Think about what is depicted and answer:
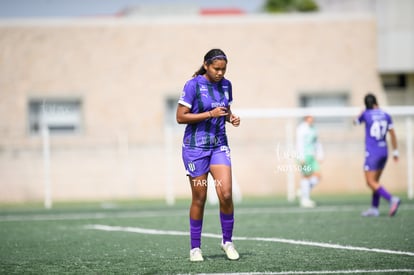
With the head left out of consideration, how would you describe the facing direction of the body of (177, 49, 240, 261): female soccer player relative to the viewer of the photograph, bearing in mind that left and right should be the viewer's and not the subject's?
facing the viewer and to the right of the viewer

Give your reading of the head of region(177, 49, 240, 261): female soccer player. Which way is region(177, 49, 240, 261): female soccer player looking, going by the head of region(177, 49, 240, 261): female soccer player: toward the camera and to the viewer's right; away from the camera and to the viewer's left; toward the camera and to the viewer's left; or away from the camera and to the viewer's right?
toward the camera and to the viewer's right

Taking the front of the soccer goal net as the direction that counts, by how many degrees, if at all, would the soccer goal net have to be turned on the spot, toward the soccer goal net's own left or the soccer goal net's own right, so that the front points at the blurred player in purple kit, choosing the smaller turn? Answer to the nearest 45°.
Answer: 0° — it already faces them

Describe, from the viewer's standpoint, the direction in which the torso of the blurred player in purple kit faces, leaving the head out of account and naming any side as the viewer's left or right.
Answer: facing away from the viewer and to the left of the viewer

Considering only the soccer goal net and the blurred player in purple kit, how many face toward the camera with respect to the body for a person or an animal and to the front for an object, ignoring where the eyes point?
1

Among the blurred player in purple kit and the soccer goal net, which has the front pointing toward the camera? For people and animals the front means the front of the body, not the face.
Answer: the soccer goal net

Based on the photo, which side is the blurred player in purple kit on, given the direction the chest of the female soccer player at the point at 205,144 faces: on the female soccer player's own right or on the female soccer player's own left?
on the female soccer player's own left

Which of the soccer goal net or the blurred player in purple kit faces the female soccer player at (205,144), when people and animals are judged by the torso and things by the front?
the soccer goal net

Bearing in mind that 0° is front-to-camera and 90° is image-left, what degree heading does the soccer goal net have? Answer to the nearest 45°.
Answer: approximately 0°

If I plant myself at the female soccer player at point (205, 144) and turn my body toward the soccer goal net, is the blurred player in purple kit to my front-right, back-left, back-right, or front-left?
front-right

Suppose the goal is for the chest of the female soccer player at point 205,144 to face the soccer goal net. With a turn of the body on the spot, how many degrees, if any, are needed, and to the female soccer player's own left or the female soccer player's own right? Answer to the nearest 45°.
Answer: approximately 135° to the female soccer player's own left

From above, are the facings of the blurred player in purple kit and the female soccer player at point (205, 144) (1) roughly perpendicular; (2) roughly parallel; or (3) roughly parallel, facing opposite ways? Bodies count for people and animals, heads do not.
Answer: roughly parallel, facing opposite ways

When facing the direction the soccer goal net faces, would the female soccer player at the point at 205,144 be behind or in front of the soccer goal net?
in front

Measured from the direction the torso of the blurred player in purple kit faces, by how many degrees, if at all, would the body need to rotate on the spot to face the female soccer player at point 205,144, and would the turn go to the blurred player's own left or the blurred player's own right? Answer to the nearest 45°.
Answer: approximately 135° to the blurred player's own left
